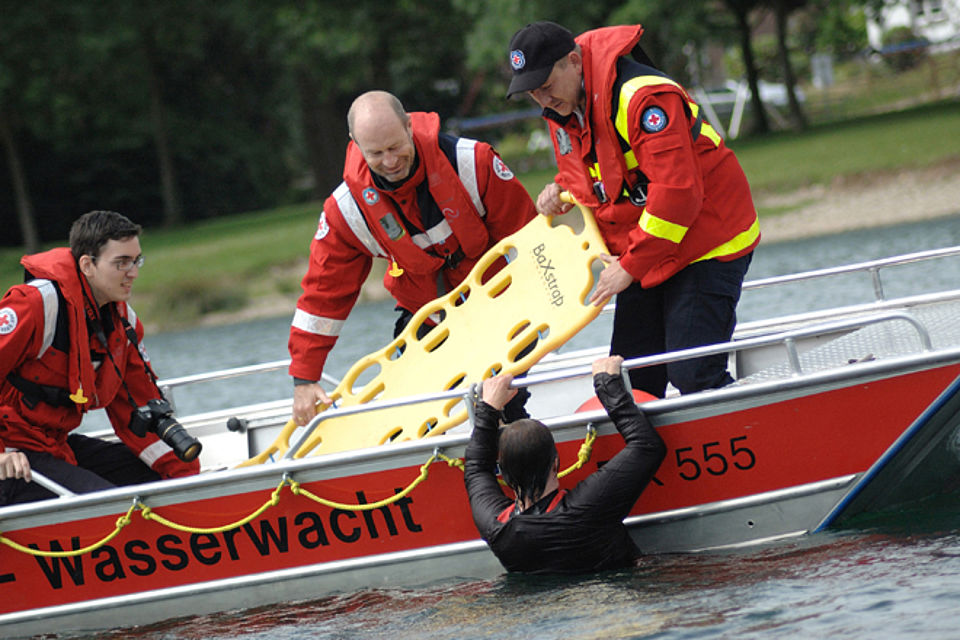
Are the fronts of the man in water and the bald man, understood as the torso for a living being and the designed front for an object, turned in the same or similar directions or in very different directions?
very different directions

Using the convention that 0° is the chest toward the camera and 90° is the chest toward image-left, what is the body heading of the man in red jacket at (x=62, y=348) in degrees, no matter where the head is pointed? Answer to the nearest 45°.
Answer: approximately 315°

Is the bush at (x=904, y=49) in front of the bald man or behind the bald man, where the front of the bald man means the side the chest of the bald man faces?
behind

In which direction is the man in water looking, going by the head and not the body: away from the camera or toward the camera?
away from the camera

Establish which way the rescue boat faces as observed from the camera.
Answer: facing to the right of the viewer

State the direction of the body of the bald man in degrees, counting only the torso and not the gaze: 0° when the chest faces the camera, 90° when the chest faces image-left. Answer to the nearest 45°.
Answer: approximately 0°

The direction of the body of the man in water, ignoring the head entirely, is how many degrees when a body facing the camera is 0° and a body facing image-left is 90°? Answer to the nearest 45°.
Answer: approximately 180°

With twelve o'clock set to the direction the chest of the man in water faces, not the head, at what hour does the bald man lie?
The bald man is roughly at 11 o'clock from the man in water.

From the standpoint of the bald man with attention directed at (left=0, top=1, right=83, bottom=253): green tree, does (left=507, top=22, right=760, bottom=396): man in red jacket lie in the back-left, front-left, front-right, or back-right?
back-right
